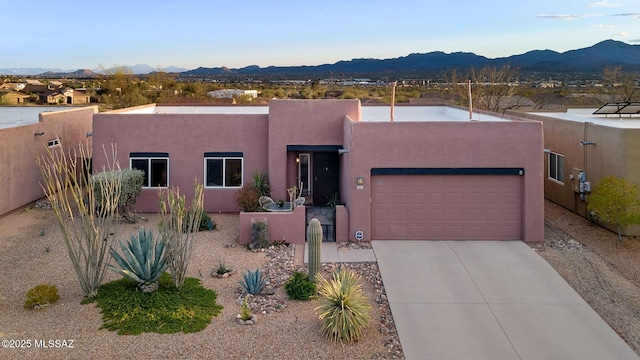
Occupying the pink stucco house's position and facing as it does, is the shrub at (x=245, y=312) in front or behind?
in front

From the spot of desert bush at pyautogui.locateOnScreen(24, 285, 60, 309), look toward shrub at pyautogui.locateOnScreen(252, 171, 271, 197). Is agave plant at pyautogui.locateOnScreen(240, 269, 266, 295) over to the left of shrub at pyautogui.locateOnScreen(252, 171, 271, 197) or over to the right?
right

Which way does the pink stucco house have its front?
toward the camera

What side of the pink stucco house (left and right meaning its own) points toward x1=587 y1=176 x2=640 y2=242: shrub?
left

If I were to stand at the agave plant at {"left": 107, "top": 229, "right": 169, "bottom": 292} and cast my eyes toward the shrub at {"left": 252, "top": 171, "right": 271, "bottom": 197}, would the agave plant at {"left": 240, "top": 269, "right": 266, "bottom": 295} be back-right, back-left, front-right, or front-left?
front-right

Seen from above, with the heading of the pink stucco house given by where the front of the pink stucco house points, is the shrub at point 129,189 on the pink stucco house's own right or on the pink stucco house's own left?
on the pink stucco house's own right

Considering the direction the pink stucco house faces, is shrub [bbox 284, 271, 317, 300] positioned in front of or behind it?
in front
